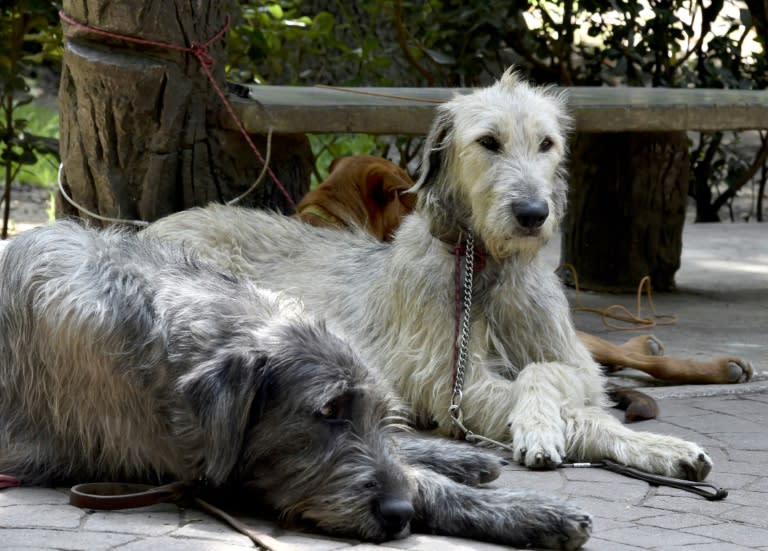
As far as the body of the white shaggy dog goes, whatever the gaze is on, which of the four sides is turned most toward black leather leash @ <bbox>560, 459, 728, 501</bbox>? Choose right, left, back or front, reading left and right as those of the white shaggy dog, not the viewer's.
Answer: front

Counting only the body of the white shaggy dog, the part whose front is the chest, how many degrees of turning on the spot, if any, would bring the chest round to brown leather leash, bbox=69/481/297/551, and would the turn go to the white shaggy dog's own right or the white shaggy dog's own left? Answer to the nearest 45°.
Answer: approximately 90° to the white shaggy dog's own right

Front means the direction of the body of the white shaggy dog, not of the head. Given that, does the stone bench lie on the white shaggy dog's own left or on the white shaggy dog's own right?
on the white shaggy dog's own left

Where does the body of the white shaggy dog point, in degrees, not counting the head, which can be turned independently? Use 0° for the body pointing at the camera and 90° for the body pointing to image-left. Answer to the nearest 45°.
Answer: approximately 315°

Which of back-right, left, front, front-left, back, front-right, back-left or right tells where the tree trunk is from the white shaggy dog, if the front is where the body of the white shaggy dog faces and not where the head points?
back

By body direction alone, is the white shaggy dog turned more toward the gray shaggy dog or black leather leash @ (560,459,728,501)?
the black leather leash

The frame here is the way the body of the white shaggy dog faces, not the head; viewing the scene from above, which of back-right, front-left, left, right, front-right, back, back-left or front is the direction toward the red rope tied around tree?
back
